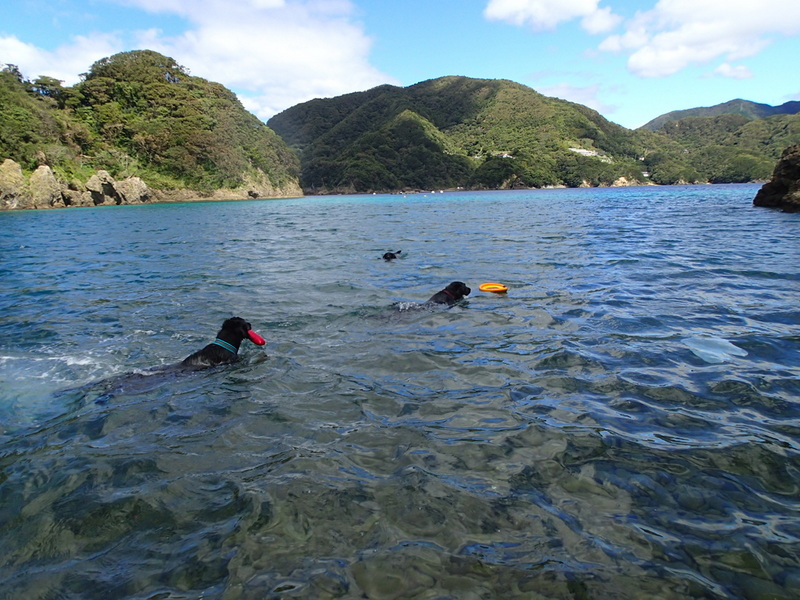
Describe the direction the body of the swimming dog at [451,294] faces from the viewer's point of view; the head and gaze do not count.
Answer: to the viewer's right

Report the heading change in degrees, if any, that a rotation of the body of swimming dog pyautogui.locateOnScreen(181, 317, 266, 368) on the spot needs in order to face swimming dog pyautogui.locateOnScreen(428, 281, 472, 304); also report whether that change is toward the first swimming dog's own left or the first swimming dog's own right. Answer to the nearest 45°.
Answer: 0° — it already faces it

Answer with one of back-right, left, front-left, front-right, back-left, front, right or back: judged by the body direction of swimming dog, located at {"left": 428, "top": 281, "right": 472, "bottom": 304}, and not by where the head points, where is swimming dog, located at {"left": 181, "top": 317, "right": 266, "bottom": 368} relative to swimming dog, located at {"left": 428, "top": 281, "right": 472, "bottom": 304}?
back-right

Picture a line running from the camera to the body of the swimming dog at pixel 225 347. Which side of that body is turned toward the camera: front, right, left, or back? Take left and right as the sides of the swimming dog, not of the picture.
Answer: right

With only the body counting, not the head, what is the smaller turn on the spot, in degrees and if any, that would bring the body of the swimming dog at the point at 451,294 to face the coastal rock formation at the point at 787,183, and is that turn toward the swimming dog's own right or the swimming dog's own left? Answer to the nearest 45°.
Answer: approximately 45° to the swimming dog's own left

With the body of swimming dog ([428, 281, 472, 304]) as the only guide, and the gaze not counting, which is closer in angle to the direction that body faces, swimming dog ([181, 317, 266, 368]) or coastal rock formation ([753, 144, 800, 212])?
the coastal rock formation

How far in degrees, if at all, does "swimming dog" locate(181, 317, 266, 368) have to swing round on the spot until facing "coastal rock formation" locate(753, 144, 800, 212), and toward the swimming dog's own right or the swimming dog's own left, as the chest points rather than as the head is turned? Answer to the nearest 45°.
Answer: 0° — it already faces it

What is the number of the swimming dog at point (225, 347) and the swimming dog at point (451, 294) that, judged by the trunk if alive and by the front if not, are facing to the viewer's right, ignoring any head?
2
